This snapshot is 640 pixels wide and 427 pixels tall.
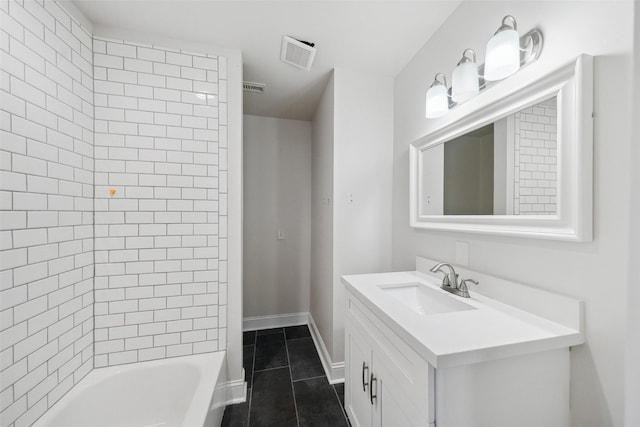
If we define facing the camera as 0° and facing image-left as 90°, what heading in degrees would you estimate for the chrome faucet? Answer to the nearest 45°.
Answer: approximately 45°

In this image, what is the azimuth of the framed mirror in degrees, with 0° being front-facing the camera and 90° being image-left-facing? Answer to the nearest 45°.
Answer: approximately 45°

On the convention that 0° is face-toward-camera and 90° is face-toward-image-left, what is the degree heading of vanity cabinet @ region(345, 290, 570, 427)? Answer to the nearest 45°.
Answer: approximately 45°
